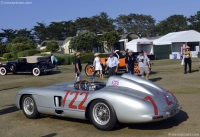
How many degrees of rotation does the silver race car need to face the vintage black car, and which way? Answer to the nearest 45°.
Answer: approximately 45° to its right

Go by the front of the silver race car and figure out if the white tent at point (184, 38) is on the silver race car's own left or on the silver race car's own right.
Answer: on the silver race car's own right

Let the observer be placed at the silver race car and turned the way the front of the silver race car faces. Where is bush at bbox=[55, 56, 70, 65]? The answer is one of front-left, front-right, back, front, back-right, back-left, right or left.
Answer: front-right

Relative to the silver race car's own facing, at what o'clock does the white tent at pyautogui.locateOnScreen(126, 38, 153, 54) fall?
The white tent is roughly at 2 o'clock from the silver race car.

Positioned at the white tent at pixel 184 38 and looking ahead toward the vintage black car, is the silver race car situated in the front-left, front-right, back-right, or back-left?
front-left

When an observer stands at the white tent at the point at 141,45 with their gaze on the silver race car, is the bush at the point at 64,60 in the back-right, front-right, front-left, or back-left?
front-right
